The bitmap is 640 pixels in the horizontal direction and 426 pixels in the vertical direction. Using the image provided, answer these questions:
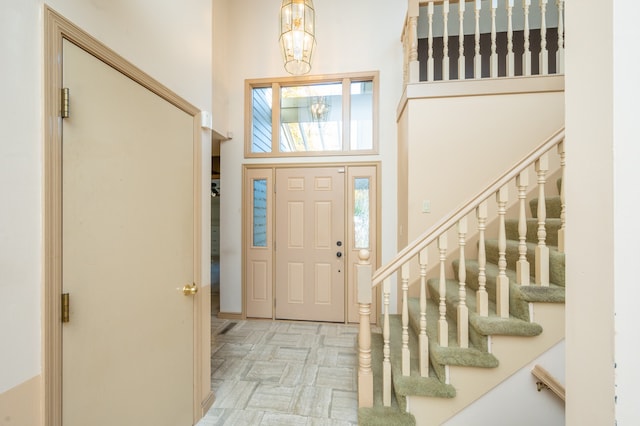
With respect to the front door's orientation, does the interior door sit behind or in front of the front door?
in front

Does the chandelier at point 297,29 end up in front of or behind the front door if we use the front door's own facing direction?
in front

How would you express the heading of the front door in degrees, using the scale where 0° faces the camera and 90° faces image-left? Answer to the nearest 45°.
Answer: approximately 0°
